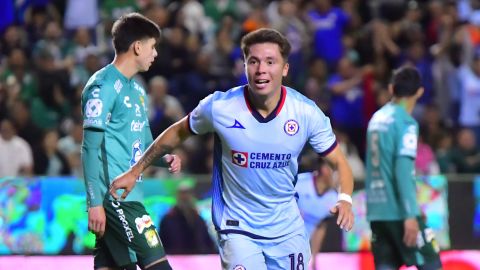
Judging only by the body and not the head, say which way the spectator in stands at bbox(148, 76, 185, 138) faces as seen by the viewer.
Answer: toward the camera

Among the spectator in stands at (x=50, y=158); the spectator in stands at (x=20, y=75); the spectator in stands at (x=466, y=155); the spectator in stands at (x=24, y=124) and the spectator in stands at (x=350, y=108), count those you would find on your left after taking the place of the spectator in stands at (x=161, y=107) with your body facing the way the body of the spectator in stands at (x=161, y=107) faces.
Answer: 2

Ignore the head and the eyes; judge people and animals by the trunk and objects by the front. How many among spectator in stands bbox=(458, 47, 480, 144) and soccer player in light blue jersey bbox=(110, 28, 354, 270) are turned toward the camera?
2

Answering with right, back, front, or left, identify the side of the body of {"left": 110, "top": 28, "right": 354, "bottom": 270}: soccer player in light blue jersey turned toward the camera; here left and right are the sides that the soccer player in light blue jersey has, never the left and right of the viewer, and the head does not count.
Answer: front

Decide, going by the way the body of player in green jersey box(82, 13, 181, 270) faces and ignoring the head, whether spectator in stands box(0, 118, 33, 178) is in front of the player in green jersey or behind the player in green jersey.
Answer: behind

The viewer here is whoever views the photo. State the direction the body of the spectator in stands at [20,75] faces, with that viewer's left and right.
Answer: facing the viewer

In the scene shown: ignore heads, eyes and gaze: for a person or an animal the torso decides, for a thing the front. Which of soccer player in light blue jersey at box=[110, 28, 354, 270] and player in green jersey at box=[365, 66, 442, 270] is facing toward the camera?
the soccer player in light blue jersey

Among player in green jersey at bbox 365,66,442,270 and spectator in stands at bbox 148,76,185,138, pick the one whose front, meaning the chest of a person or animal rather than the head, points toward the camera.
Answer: the spectator in stands
